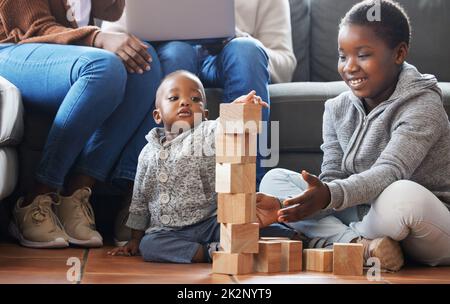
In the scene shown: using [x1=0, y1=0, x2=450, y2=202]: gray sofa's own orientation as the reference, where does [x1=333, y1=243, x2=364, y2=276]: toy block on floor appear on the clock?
The toy block on floor is roughly at 12 o'clock from the gray sofa.

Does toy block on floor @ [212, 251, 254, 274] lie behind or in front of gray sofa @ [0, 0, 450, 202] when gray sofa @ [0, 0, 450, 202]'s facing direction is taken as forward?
in front

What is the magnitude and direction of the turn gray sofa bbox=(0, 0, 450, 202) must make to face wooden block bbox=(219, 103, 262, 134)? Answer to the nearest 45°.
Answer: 0° — it already faces it

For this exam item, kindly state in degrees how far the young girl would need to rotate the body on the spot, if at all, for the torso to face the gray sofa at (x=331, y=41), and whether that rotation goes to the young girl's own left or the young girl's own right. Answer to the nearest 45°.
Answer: approximately 135° to the young girl's own right

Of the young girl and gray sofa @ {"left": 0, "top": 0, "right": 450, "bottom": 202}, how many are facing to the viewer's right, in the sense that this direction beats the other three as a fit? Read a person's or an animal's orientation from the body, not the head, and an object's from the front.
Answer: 0

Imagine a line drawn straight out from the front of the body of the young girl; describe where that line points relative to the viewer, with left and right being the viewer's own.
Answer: facing the viewer and to the left of the viewer

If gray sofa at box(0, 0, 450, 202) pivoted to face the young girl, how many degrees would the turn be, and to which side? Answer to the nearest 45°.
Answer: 0° — it already faces them

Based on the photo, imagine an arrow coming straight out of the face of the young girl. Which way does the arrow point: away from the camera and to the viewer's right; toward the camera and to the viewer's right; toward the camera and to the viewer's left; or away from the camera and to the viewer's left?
toward the camera and to the viewer's left

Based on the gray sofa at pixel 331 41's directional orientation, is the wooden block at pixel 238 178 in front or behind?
in front

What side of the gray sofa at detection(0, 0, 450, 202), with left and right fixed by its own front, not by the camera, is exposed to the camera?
front

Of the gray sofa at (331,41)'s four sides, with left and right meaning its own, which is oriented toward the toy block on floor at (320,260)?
front
